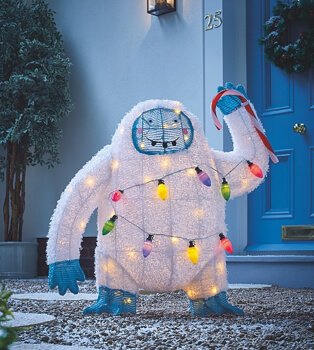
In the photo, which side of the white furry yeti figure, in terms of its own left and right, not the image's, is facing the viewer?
front

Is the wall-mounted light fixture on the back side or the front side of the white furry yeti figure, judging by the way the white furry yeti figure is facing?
on the back side

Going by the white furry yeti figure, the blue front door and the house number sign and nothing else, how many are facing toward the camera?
3

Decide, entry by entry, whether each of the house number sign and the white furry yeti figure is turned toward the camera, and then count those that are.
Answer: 2

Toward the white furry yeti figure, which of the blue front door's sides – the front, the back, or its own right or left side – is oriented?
front

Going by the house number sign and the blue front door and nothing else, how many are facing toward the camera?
2

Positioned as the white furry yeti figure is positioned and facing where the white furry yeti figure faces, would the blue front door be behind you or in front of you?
behind

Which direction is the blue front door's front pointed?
toward the camera
